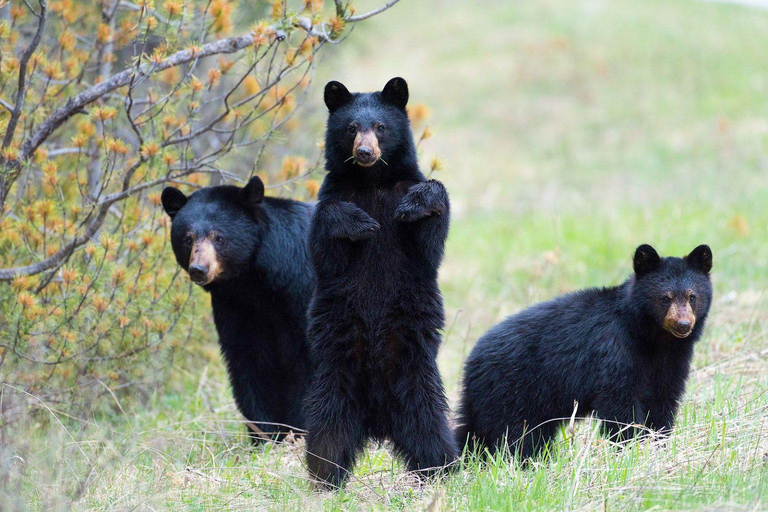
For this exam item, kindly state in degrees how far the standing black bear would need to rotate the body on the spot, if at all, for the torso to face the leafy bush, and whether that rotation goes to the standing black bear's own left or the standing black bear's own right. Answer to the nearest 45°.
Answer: approximately 135° to the standing black bear's own right

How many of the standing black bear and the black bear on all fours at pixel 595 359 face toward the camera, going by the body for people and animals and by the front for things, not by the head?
1

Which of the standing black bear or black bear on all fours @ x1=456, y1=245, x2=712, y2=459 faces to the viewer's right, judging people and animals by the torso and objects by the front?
the black bear on all fours

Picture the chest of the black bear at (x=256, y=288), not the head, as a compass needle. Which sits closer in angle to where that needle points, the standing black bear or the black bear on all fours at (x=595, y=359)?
the standing black bear

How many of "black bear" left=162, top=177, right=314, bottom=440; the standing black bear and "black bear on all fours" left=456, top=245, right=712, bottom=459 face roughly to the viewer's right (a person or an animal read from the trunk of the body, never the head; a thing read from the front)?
1

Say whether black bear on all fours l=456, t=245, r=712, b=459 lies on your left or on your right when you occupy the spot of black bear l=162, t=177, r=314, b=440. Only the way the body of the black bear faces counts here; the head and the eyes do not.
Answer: on your left

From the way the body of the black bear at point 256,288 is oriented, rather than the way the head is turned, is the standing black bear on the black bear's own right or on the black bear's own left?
on the black bear's own left

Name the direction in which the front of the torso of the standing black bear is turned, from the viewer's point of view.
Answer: toward the camera

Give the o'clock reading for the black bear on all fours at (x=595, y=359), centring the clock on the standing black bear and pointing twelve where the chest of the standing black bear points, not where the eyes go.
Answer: The black bear on all fours is roughly at 8 o'clock from the standing black bear.

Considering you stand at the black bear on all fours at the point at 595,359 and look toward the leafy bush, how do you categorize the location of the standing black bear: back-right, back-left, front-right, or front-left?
front-left

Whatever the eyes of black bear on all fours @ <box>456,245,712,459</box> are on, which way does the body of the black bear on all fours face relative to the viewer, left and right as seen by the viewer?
facing to the right of the viewer

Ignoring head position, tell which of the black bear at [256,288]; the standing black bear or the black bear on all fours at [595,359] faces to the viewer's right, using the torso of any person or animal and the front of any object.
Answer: the black bear on all fours

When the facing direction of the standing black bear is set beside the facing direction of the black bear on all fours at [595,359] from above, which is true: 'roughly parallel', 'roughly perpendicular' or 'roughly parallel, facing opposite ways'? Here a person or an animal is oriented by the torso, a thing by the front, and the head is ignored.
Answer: roughly perpendicular

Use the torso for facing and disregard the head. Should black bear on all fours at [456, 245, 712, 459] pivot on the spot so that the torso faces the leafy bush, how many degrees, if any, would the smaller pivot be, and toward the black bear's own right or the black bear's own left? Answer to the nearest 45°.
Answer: approximately 180°

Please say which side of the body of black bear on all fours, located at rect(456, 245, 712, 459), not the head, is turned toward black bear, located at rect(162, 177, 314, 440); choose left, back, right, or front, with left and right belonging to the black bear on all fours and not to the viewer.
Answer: back

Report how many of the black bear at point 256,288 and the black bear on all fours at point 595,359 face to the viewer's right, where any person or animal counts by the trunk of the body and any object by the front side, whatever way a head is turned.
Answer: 1
